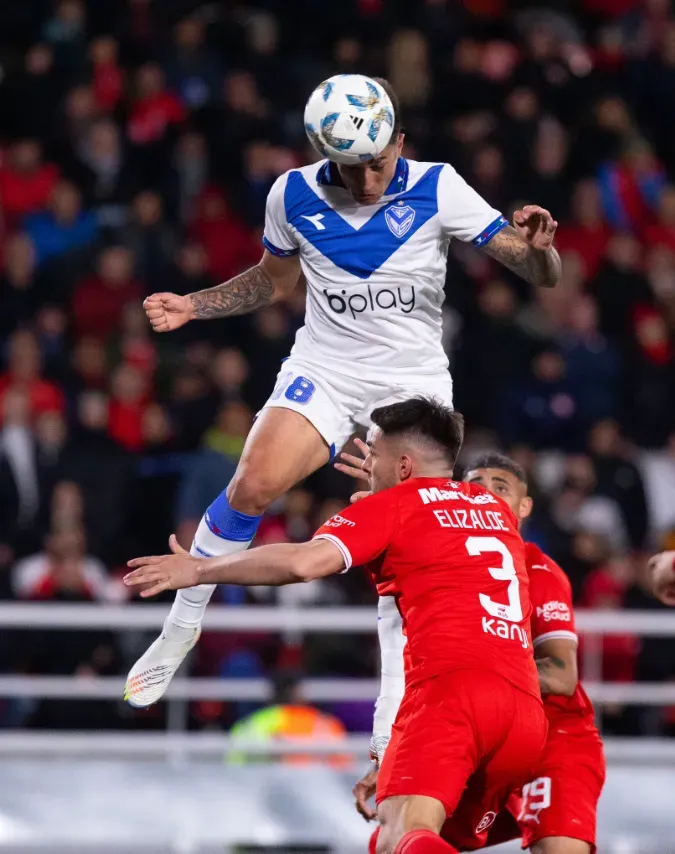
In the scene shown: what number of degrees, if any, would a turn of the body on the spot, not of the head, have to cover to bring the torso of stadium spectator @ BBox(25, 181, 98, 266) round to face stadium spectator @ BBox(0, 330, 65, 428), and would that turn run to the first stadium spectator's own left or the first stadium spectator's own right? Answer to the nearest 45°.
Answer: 0° — they already face them

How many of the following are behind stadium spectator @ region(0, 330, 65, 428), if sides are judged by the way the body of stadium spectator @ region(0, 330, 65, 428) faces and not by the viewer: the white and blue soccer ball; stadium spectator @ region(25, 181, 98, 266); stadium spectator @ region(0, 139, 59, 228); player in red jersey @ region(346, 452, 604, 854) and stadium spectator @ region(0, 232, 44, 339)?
3

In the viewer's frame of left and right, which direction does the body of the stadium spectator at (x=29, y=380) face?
facing the viewer

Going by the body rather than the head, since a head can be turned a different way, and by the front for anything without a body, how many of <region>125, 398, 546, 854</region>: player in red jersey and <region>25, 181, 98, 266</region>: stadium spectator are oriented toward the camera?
1

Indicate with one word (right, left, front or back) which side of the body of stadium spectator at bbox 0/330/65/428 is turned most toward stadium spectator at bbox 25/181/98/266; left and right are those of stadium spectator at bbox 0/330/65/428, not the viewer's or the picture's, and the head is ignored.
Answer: back

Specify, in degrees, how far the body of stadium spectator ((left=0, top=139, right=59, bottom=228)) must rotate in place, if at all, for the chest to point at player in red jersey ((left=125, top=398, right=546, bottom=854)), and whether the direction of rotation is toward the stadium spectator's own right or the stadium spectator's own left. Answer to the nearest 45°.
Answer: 0° — they already face them

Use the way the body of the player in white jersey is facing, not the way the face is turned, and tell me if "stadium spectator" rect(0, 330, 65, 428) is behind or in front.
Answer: behind

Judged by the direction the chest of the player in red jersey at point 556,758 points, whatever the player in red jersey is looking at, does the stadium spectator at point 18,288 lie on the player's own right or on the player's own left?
on the player's own right

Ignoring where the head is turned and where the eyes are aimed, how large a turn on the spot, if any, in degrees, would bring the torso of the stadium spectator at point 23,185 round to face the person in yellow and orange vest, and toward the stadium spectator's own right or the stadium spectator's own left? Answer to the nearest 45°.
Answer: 0° — they already face them

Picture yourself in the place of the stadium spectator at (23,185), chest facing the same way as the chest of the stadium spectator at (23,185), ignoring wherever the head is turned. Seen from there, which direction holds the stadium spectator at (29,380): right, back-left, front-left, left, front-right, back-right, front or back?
front

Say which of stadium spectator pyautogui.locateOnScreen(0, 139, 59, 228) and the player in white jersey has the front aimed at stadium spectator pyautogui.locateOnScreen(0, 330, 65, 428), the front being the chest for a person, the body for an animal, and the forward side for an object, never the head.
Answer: stadium spectator pyautogui.locateOnScreen(0, 139, 59, 228)

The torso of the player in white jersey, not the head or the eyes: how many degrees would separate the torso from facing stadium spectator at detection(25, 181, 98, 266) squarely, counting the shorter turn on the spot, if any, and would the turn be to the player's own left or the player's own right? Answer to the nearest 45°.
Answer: approximately 180°

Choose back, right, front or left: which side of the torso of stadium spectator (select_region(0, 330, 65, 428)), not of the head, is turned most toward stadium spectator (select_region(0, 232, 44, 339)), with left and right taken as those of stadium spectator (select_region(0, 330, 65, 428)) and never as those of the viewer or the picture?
back

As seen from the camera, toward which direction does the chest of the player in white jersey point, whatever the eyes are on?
toward the camera

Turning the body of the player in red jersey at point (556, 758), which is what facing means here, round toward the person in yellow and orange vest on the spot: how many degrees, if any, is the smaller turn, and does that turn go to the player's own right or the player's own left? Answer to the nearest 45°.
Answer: approximately 90° to the player's own right

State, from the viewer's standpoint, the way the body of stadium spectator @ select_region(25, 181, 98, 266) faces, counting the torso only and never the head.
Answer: toward the camera

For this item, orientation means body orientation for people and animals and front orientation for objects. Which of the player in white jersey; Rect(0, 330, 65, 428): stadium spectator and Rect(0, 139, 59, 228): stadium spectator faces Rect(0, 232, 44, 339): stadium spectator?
Rect(0, 139, 59, 228): stadium spectator

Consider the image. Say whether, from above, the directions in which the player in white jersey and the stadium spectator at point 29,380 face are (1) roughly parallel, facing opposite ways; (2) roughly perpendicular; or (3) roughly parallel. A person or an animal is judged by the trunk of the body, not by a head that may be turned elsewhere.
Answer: roughly parallel
